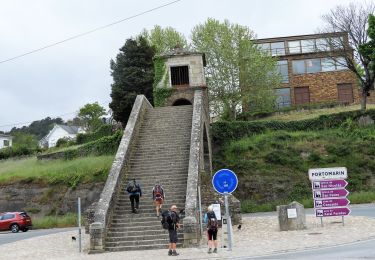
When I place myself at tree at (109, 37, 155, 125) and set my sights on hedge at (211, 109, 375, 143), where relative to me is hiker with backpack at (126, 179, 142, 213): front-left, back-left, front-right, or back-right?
front-right

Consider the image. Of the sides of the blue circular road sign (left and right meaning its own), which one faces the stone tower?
back

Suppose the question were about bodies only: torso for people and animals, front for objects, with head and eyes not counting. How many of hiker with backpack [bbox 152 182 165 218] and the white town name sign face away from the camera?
1

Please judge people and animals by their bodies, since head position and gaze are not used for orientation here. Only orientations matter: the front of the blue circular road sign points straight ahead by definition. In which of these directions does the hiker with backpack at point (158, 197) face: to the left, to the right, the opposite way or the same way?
the opposite way

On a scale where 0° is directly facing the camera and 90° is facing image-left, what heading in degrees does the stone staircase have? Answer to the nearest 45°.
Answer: approximately 0°

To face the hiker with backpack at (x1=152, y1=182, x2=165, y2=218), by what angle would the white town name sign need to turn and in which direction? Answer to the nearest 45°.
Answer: approximately 45° to its right

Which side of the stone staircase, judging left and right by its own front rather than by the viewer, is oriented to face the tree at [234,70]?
back

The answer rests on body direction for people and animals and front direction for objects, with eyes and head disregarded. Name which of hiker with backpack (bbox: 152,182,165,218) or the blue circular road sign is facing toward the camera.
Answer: the blue circular road sign

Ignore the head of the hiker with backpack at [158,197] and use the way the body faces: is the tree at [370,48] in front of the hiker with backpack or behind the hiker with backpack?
in front

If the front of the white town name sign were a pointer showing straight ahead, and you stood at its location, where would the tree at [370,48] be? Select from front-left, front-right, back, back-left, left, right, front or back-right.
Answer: back

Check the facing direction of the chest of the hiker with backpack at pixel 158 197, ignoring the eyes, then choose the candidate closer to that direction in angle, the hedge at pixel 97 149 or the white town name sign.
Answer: the hedge

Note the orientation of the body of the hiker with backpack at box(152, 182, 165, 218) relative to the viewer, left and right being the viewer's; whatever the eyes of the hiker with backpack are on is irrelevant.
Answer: facing away from the viewer

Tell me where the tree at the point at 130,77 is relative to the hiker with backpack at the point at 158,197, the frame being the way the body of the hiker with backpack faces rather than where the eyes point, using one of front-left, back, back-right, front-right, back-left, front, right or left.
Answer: front

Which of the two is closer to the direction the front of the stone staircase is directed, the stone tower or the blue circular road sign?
the blue circular road sign

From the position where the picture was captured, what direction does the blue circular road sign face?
facing the viewer
